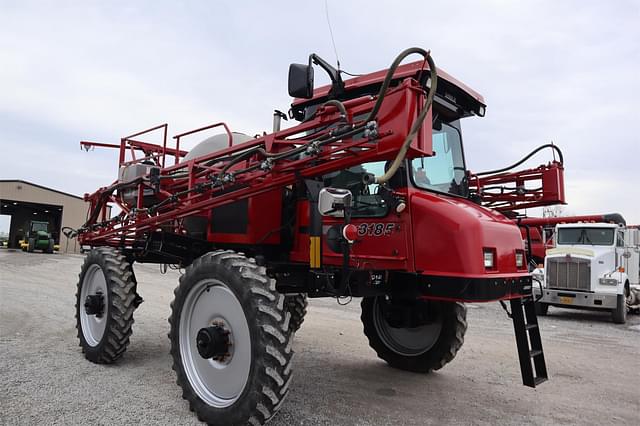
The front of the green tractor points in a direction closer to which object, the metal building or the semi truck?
the semi truck

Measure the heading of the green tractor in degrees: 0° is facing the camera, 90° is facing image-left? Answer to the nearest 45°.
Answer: approximately 0°
